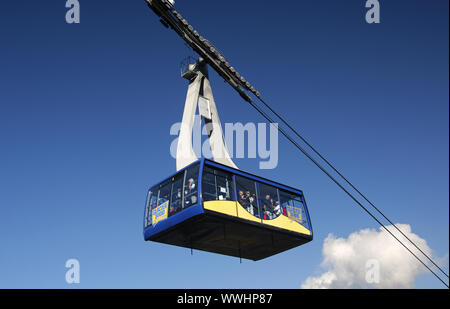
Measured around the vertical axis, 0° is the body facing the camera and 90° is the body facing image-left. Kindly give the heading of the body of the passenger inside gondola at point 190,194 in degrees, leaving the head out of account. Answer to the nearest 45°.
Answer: approximately 45°
